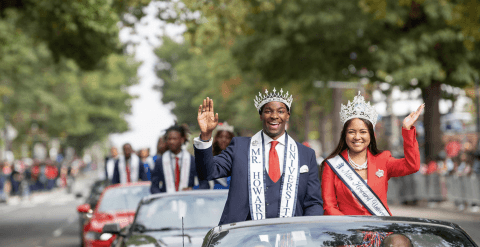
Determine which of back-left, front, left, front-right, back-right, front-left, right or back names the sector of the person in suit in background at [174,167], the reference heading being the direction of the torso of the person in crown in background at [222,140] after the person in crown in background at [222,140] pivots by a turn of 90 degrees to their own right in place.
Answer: front-right

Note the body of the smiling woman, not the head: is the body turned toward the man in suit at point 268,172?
no

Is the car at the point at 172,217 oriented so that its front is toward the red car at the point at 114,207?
no

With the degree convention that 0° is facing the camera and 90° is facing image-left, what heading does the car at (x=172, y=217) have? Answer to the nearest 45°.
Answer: approximately 0°

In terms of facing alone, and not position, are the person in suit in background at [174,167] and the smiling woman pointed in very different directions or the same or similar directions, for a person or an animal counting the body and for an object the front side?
same or similar directions

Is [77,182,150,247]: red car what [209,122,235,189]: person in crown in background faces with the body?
no

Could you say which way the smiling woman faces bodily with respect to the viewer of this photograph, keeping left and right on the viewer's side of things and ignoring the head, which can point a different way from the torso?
facing the viewer

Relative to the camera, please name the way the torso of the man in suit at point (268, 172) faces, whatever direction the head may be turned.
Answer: toward the camera

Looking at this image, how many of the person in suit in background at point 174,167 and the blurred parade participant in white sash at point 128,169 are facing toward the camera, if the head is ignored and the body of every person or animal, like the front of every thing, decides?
2

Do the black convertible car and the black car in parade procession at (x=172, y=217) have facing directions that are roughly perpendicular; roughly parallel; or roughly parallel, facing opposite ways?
roughly parallel

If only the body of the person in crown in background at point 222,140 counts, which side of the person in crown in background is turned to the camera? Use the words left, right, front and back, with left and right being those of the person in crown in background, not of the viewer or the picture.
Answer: front

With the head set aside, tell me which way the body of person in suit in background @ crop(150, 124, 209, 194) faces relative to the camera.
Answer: toward the camera

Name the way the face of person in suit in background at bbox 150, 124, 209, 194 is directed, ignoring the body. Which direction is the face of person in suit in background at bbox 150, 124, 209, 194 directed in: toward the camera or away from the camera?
toward the camera
